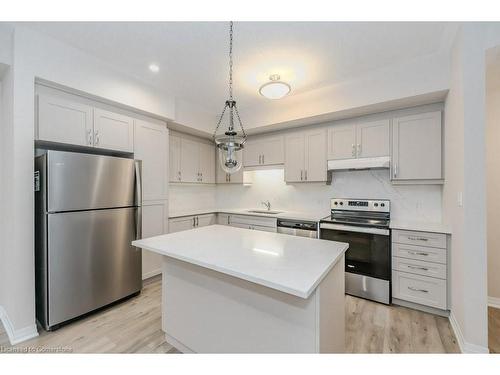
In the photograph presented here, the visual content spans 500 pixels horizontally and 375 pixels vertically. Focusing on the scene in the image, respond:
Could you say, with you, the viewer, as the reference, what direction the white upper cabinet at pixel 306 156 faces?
facing the viewer and to the left of the viewer

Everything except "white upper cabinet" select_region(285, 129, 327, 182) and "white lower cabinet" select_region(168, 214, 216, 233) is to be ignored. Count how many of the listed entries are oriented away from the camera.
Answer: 0

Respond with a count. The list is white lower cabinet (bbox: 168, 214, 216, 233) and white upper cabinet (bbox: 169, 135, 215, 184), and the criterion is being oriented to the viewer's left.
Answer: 0

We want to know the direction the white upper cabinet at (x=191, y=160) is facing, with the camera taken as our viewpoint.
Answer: facing the viewer and to the right of the viewer

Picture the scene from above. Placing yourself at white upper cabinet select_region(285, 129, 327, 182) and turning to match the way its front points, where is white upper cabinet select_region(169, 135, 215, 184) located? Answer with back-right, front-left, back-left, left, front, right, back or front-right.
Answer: front-right

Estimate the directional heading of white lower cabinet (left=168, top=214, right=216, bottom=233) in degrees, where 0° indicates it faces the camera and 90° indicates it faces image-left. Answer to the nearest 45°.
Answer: approximately 315°

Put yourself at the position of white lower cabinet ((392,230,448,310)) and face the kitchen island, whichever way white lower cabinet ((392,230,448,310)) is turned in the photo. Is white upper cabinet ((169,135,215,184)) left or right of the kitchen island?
right

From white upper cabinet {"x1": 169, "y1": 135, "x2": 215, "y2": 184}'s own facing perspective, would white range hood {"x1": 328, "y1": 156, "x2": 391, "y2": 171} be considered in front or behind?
in front

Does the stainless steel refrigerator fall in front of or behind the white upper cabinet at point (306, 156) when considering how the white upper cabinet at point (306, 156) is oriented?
in front

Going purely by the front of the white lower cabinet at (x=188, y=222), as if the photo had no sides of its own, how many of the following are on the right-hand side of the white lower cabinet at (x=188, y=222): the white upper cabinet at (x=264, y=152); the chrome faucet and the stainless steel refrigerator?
1

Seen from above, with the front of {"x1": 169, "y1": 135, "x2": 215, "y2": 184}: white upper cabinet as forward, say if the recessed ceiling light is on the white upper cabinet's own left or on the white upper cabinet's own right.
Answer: on the white upper cabinet's own right

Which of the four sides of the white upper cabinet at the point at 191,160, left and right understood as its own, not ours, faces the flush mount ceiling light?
front
